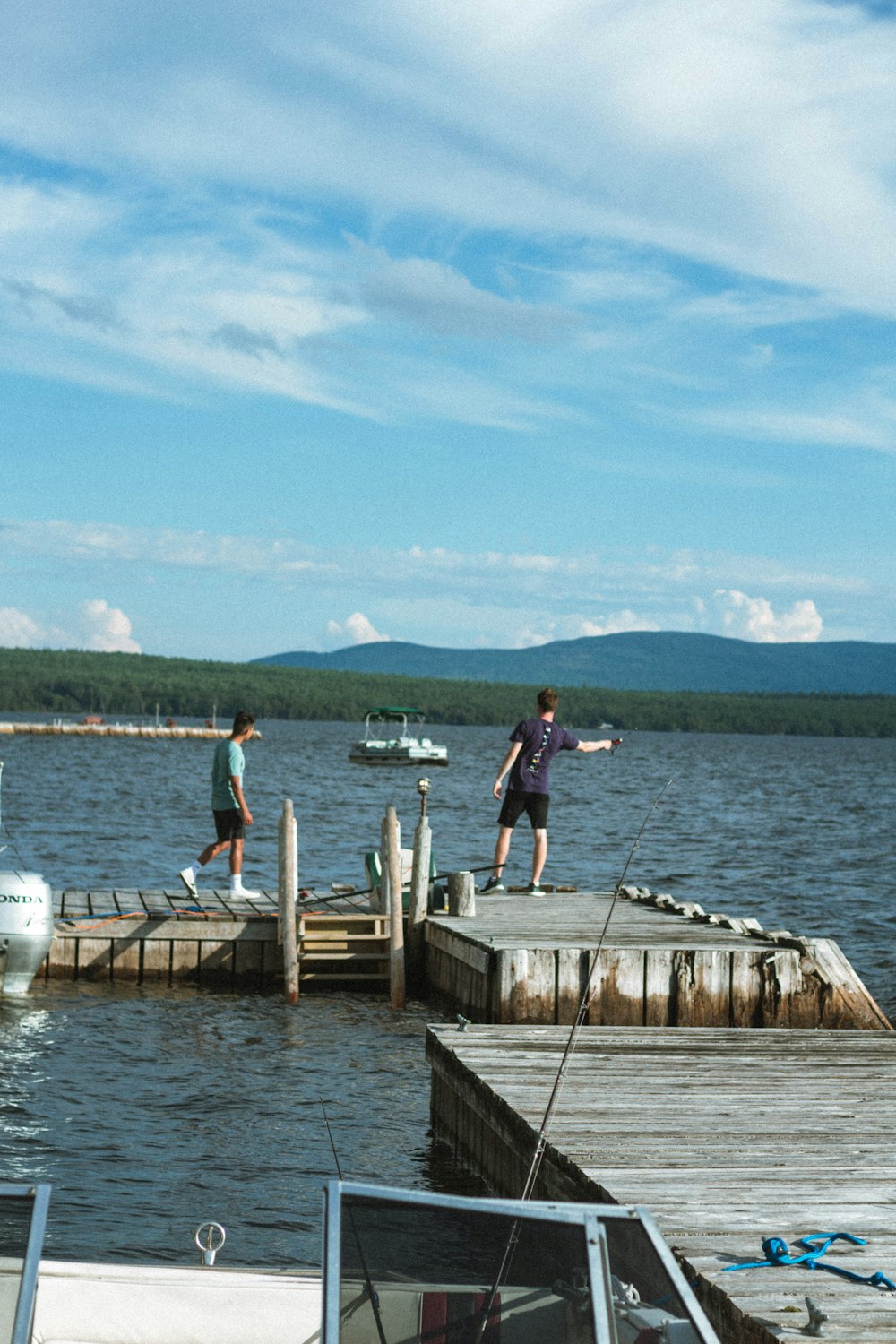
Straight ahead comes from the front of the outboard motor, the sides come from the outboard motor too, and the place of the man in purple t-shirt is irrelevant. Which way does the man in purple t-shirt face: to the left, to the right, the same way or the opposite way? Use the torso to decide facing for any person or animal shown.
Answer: to the right

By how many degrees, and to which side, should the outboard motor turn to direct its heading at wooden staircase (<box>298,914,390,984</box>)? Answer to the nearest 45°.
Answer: approximately 180°

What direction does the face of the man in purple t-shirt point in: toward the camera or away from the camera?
away from the camera

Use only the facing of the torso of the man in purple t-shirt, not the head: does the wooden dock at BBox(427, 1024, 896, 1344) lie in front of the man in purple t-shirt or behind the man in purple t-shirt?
behind

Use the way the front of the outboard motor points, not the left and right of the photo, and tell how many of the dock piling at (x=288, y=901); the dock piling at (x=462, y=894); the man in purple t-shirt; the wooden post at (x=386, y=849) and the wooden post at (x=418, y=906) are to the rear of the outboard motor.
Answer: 5

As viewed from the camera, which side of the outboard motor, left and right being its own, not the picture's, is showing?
left

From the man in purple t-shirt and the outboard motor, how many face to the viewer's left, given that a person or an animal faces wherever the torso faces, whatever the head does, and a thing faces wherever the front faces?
1

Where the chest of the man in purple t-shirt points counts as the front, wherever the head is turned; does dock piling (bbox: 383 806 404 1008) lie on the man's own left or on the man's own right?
on the man's own left

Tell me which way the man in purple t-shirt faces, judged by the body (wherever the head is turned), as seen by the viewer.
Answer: away from the camera

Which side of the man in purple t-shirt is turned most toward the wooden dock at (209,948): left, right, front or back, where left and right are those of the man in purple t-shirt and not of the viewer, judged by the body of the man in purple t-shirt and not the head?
left
